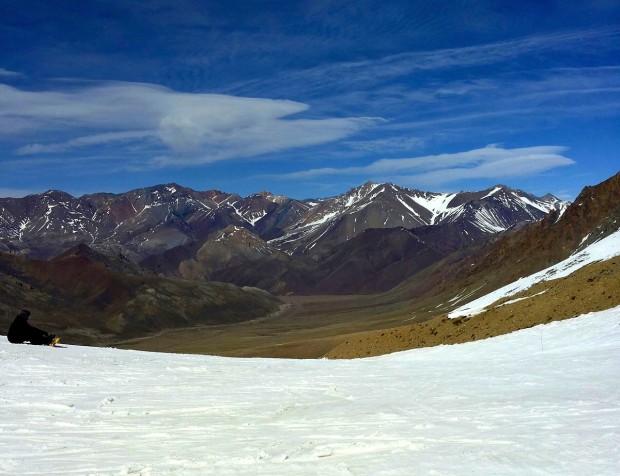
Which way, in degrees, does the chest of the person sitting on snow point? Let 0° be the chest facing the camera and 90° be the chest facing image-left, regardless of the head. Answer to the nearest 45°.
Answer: approximately 270°
